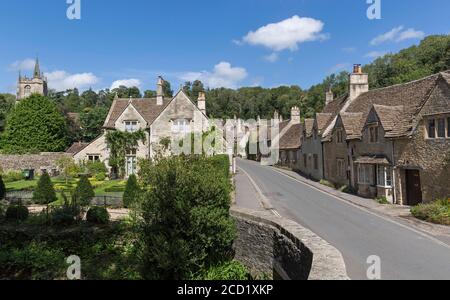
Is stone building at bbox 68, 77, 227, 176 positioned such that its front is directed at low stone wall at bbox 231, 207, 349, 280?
yes

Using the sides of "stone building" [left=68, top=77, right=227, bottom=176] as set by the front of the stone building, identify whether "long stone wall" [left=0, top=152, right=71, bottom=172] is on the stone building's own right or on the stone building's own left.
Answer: on the stone building's own right

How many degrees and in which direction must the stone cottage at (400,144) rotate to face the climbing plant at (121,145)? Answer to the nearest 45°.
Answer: approximately 45° to its right

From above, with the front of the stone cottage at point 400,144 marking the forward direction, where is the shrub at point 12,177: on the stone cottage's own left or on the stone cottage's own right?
on the stone cottage's own right

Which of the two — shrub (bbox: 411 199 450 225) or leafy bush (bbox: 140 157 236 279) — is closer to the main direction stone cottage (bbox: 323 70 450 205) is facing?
the leafy bush

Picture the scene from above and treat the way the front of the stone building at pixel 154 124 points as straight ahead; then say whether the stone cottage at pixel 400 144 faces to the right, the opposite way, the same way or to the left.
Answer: to the right

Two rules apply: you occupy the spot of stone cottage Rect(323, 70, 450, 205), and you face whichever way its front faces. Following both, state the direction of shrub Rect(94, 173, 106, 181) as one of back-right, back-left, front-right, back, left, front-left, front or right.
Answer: front-right

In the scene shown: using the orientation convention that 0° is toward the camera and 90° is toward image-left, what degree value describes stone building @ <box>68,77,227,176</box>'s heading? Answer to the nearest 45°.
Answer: approximately 0°

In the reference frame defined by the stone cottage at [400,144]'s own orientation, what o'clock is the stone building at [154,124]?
The stone building is roughly at 2 o'clock from the stone cottage.

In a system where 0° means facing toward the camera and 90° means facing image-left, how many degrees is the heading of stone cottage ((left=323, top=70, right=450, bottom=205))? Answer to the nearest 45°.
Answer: approximately 45°
